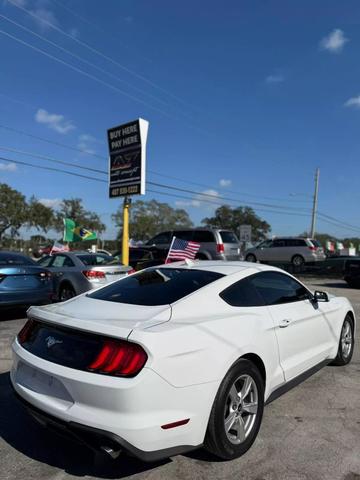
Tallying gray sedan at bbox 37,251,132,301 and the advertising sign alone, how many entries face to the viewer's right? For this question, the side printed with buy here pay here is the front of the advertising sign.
0

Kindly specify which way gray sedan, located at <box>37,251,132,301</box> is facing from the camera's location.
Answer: facing away from the viewer and to the left of the viewer

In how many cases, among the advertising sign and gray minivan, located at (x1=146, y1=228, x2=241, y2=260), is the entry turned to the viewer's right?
0

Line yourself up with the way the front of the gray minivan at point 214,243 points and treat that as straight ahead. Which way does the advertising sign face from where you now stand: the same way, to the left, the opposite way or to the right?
to the left

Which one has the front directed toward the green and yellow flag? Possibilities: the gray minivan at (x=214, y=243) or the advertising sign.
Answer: the gray minivan

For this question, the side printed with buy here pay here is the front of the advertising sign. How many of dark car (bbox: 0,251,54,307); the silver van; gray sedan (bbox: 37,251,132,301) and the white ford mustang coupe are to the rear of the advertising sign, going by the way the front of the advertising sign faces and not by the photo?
1

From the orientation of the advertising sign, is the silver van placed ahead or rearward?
rearward

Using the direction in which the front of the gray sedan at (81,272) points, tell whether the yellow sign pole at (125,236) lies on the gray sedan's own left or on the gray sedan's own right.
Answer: on the gray sedan's own right

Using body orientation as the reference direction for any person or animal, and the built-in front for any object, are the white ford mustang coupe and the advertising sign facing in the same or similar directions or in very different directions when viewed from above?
very different directions

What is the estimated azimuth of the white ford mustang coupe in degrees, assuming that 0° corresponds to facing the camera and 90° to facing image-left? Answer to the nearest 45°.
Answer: approximately 225°

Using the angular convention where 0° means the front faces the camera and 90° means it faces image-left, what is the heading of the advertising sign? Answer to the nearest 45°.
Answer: approximately 45°

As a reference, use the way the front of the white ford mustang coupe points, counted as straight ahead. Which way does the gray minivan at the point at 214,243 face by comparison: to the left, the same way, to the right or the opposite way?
to the left

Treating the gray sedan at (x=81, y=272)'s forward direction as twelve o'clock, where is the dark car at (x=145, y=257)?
the dark car at (x=145, y=257) is roughly at 2 o'clock from the gray sedan at (x=81, y=272).

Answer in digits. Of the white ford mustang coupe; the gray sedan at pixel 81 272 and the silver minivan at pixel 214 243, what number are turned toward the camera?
0

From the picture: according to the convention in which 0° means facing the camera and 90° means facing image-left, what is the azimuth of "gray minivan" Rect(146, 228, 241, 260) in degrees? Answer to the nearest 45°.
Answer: approximately 135°
